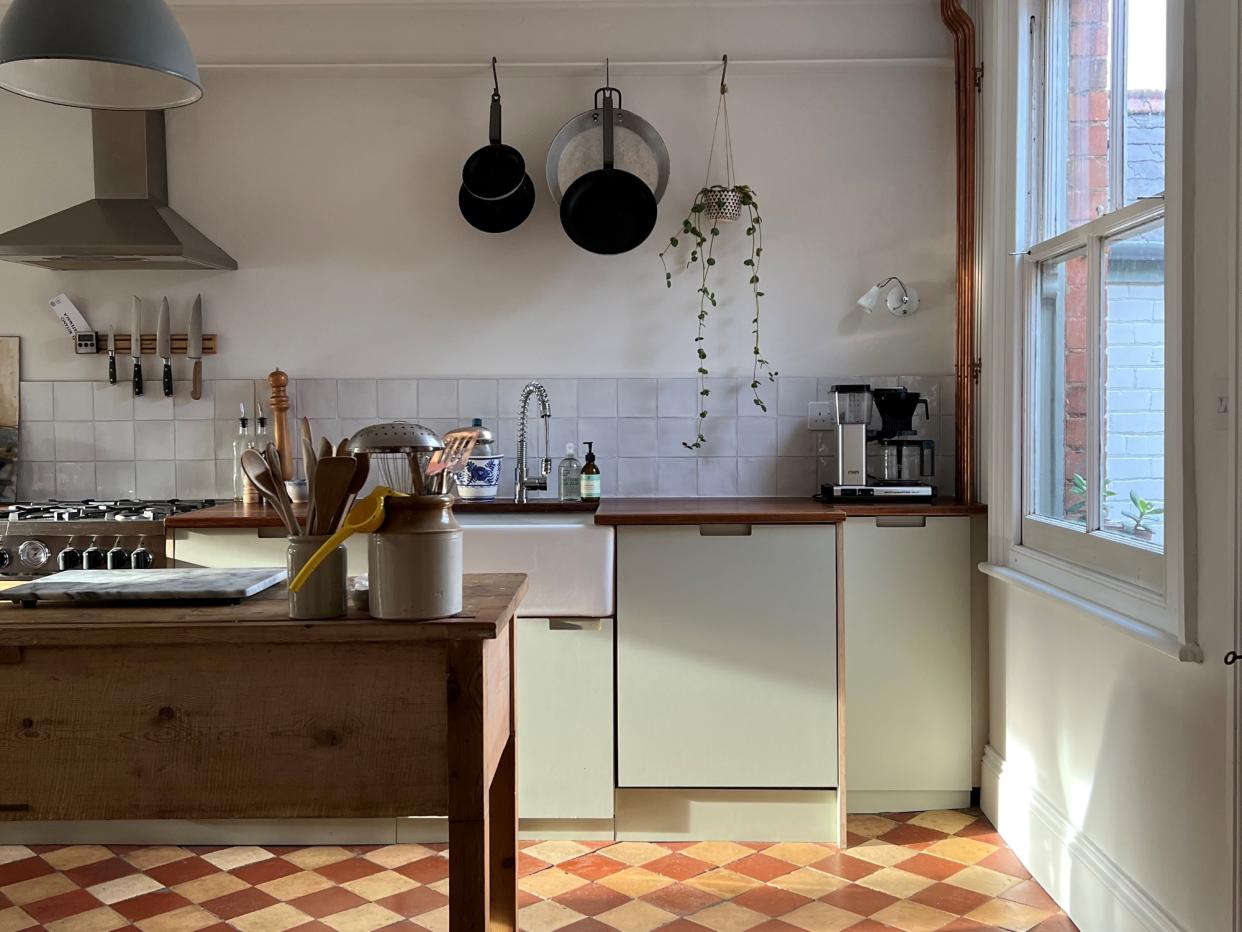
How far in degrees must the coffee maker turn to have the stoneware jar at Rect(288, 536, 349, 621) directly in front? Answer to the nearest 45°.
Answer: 0° — it already faces it

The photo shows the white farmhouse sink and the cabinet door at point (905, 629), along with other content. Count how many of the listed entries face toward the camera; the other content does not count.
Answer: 2

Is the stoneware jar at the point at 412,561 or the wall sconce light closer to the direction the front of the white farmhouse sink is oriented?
the stoneware jar

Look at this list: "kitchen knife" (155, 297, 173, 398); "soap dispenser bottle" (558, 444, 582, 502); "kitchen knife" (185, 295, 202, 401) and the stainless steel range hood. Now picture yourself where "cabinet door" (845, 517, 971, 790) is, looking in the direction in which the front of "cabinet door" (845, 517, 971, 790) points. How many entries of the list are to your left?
0

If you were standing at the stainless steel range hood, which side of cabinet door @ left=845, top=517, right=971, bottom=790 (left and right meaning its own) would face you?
right

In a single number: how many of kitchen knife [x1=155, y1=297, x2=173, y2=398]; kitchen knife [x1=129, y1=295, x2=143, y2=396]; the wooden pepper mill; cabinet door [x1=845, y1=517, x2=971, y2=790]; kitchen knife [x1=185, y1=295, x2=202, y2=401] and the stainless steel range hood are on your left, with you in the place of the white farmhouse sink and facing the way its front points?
1

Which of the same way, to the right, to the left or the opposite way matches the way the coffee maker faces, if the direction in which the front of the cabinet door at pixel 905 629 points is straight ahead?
the same way

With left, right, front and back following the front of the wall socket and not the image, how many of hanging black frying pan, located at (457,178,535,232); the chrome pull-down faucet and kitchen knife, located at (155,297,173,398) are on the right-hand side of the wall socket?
3

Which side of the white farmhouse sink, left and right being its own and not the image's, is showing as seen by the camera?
front

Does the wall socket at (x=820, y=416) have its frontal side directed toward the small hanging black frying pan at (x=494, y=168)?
no

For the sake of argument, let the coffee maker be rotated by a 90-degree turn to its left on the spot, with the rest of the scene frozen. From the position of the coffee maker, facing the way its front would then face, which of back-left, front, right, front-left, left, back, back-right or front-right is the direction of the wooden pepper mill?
back

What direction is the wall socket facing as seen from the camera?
toward the camera

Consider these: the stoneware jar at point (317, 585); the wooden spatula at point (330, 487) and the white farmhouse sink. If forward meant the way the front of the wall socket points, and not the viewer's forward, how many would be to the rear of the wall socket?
0

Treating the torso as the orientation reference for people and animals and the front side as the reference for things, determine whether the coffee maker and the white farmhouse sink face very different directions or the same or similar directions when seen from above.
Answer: same or similar directions

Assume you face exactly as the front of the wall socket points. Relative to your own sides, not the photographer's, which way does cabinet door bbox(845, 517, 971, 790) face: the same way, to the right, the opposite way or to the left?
the same way

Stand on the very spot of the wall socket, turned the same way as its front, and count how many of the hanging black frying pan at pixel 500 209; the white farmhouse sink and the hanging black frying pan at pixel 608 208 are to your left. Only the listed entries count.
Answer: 0

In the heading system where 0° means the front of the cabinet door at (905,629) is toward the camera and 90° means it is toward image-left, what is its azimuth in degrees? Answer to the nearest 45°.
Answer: approximately 0°
